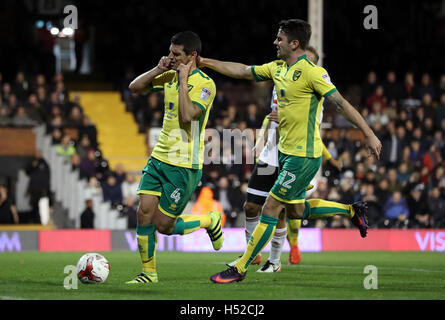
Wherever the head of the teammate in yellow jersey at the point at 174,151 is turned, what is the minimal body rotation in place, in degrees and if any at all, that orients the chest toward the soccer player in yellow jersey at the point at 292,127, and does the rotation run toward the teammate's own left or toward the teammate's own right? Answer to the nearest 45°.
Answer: approximately 135° to the teammate's own left

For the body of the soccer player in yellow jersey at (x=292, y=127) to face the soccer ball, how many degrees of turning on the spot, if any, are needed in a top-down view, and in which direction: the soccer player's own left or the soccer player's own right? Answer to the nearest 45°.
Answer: approximately 45° to the soccer player's own right

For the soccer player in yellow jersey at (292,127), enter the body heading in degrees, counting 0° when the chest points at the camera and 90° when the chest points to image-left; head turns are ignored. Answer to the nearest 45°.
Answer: approximately 45°

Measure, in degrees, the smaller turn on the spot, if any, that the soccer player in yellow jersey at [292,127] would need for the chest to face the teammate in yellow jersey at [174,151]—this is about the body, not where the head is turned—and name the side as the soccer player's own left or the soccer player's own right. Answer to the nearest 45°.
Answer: approximately 45° to the soccer player's own right
